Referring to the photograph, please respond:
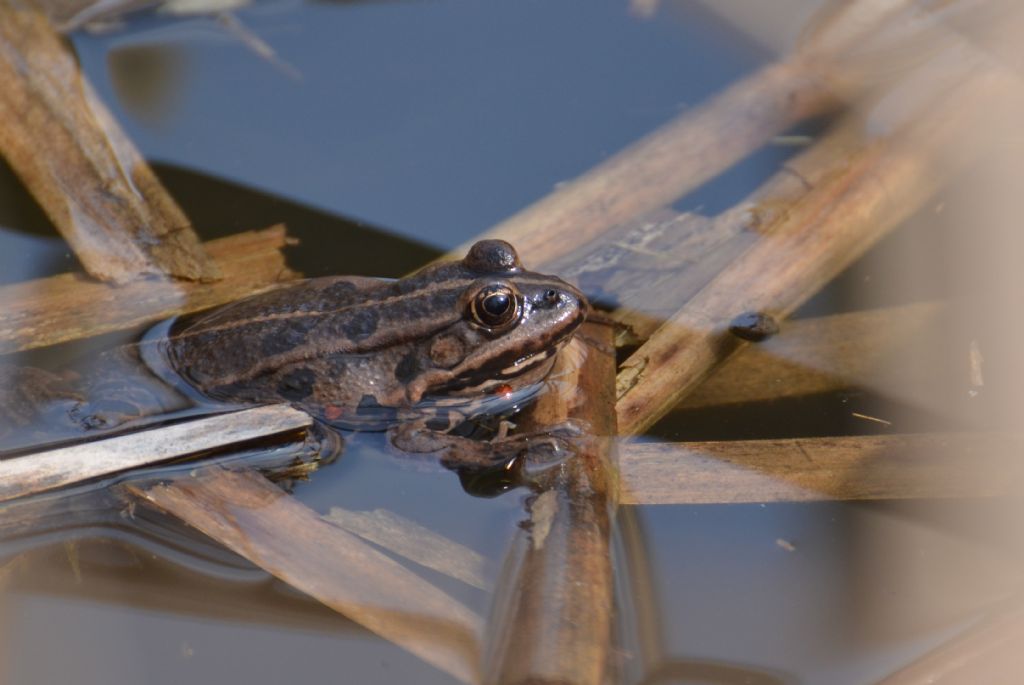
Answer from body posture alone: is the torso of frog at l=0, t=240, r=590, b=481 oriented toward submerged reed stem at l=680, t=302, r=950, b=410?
yes

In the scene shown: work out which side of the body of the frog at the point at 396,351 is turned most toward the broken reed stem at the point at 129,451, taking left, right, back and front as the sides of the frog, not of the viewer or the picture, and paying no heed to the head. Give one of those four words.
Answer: back

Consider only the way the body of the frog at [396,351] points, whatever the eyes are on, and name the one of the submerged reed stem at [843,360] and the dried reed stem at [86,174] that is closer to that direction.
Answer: the submerged reed stem

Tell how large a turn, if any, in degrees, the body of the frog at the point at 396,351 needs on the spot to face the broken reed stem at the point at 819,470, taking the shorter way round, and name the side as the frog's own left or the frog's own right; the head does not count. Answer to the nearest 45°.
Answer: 0° — it already faces it

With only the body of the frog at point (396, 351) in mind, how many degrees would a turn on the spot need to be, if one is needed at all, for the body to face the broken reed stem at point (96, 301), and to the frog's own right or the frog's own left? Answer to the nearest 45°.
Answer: approximately 180°

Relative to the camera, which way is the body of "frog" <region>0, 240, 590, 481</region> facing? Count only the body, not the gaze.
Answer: to the viewer's right
